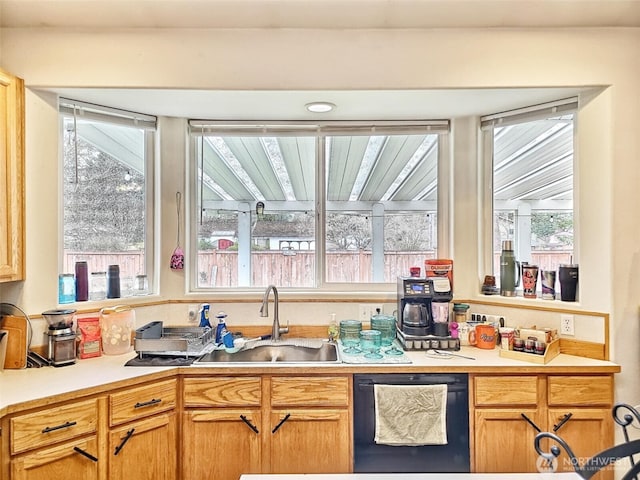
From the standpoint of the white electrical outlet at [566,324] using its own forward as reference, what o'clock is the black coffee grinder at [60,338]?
The black coffee grinder is roughly at 2 o'clock from the white electrical outlet.

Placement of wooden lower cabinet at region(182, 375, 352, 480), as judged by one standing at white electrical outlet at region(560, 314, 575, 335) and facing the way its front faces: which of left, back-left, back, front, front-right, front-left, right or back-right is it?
front-right

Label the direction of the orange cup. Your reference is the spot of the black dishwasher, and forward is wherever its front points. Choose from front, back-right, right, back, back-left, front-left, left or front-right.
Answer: back-left

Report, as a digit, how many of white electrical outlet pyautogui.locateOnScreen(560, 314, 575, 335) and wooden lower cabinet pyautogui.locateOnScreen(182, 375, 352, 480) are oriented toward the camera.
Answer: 2

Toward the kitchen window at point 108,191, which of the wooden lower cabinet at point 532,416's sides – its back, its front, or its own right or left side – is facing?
right

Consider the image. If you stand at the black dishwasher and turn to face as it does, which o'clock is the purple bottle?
The purple bottle is roughly at 3 o'clock from the black dishwasher.

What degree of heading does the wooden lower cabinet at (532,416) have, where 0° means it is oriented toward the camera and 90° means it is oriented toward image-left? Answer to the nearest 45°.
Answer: approximately 0°

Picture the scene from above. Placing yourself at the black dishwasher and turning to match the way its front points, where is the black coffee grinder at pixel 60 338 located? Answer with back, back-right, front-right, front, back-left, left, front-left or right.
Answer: right

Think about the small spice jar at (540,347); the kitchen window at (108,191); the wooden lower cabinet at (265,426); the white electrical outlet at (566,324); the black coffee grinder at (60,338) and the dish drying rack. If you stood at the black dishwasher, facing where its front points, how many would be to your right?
4
